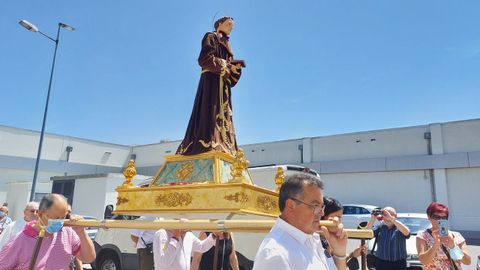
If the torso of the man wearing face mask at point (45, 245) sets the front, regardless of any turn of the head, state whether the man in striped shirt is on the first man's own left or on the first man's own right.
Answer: on the first man's own left

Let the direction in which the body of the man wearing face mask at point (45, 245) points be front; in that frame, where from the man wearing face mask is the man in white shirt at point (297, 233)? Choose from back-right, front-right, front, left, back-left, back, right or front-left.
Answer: front

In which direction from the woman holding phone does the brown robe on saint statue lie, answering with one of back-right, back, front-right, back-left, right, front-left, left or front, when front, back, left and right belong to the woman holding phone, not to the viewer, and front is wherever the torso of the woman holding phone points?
front-right

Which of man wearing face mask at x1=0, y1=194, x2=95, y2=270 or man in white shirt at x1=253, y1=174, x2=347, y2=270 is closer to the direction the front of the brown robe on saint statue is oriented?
the man in white shirt

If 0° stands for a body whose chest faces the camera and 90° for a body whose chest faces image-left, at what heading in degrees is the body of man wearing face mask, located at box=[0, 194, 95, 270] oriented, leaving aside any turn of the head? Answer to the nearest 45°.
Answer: approximately 315°

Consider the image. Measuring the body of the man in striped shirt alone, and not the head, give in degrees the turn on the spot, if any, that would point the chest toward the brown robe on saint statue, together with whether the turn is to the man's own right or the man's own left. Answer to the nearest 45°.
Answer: approximately 45° to the man's own right

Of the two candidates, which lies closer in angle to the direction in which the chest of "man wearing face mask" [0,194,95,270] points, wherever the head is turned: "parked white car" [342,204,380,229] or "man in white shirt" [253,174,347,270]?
the man in white shirt

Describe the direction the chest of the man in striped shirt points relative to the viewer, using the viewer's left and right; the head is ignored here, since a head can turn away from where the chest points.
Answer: facing the viewer

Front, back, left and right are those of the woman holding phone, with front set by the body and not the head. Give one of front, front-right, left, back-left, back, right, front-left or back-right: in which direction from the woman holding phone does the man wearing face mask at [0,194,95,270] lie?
front-right

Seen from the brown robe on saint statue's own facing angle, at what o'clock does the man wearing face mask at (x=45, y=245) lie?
The man wearing face mask is roughly at 4 o'clock from the brown robe on saint statue.
